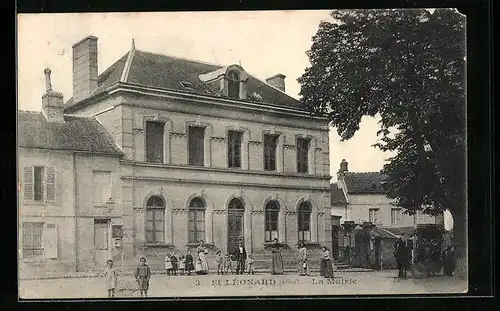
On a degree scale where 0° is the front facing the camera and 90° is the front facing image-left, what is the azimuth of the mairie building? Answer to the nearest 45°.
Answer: approximately 315°

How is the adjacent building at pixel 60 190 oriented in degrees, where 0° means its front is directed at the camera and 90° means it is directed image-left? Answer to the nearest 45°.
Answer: approximately 315°

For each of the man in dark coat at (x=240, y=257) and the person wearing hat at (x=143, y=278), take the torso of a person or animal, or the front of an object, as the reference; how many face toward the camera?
2

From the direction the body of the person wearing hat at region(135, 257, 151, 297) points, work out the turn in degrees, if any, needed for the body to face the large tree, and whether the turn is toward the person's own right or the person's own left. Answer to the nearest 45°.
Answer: approximately 90° to the person's own left

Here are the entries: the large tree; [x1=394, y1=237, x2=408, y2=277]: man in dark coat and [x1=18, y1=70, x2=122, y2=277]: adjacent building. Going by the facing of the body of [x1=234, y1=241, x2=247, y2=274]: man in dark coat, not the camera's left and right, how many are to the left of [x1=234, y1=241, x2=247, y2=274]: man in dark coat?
2
